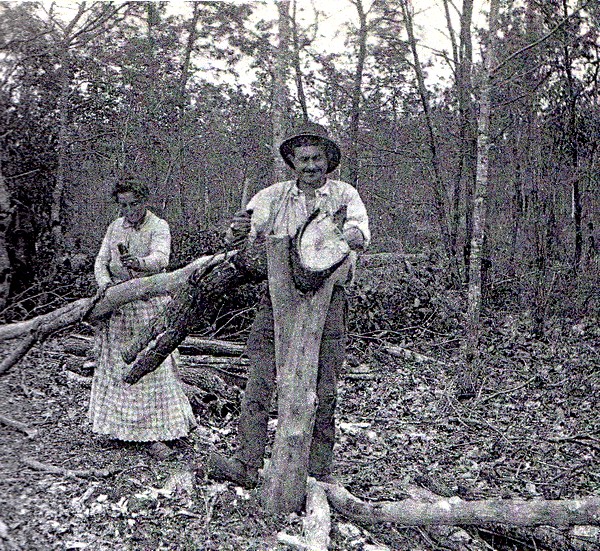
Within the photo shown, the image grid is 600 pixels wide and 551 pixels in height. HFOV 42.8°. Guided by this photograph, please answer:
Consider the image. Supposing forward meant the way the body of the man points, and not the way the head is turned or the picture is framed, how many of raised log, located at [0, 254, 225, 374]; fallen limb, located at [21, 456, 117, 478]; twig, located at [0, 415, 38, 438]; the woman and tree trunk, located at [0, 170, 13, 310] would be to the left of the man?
0

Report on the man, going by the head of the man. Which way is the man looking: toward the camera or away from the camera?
toward the camera

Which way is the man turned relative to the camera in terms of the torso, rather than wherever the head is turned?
toward the camera

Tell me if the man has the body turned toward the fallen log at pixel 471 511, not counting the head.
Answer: no

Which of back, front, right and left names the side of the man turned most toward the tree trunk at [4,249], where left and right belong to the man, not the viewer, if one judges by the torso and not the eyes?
right

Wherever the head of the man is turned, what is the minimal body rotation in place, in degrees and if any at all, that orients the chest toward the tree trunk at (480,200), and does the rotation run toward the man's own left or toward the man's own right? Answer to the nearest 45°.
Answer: approximately 135° to the man's own left

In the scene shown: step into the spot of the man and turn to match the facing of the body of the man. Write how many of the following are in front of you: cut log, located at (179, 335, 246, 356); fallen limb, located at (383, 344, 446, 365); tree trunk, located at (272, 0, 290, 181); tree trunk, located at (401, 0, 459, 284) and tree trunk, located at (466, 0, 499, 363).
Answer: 0

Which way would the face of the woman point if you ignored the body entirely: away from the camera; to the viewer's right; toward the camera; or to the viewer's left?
toward the camera

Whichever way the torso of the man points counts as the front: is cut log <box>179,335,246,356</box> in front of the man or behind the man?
behind

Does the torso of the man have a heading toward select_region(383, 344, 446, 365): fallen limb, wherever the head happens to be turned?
no

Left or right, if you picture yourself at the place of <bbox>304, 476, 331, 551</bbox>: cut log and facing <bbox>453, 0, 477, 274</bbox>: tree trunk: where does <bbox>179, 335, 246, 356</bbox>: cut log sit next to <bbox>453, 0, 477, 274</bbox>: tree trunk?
left

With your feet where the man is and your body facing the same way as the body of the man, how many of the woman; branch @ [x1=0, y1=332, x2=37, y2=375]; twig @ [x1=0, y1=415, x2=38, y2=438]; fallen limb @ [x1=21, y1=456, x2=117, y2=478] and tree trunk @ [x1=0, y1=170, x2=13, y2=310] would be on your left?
0

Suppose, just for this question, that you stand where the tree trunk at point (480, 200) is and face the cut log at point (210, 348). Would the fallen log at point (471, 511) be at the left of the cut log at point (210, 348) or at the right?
left

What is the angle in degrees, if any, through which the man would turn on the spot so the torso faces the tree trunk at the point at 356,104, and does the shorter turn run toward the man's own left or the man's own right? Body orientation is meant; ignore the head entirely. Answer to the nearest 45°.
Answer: approximately 180°

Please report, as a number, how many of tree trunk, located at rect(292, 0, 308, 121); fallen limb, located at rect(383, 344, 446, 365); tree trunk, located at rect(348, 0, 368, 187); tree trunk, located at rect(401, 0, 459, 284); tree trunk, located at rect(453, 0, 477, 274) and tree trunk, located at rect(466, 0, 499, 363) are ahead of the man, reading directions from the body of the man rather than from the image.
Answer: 0

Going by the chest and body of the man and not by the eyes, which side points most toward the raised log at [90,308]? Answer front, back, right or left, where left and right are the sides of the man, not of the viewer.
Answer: right

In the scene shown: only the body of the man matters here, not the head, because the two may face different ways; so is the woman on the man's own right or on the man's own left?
on the man's own right

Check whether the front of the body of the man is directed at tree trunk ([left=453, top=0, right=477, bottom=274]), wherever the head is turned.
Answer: no
